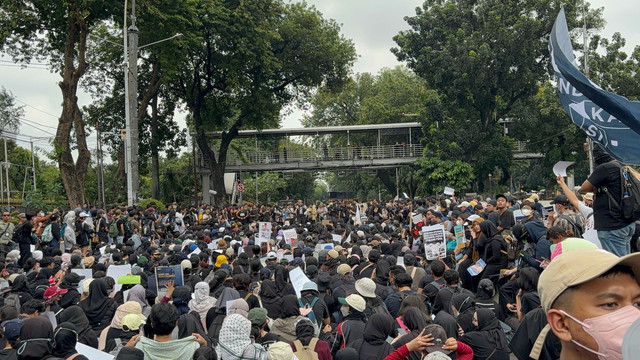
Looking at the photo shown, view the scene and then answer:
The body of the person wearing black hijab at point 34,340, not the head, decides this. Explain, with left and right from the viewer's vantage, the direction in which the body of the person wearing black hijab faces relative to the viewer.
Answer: facing away from the viewer

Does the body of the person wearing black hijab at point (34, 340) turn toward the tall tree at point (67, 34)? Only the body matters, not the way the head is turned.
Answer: yes

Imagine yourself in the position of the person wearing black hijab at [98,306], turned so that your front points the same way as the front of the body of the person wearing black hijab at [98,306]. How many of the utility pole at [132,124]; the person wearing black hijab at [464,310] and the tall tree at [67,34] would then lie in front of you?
2

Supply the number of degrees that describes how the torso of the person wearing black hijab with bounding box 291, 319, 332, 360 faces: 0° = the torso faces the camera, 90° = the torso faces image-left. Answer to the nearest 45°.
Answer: approximately 180°

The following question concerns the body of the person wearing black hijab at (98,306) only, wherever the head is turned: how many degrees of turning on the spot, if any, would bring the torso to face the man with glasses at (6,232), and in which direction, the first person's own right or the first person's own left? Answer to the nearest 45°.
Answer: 0° — they already face them

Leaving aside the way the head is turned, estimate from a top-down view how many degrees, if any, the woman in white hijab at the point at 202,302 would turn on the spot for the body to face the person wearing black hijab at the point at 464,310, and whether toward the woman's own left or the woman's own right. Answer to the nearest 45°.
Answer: approximately 135° to the woman's own right

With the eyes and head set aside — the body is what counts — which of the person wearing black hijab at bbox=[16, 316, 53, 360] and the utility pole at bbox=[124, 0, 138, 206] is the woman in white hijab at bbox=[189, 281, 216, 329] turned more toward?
the utility pole

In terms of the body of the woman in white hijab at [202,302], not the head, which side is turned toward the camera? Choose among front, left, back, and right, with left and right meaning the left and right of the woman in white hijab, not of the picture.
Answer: back

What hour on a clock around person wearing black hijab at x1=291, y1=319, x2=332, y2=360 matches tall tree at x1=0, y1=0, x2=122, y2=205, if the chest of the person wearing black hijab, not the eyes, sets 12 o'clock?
The tall tree is roughly at 11 o'clock from the person wearing black hijab.

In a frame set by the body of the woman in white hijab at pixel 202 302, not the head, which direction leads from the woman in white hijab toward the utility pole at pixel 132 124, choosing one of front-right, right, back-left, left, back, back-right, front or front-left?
front

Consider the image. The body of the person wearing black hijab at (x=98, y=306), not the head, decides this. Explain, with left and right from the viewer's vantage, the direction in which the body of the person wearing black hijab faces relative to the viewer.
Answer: facing away from the viewer

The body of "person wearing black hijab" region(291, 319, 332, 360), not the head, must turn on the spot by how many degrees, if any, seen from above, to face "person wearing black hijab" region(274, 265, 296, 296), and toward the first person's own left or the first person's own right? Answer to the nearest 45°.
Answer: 0° — they already face them
